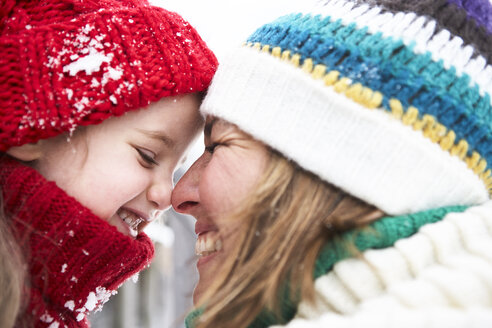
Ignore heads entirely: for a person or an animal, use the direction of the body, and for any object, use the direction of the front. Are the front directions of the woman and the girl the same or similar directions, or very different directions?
very different directions

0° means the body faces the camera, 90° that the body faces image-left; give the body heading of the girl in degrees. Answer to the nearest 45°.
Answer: approximately 270°

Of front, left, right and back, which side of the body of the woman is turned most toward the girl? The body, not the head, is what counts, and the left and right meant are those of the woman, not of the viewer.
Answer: front

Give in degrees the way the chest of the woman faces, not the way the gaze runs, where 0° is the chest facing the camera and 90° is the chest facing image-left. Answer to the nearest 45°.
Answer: approximately 90°

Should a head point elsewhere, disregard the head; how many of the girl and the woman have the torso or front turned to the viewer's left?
1

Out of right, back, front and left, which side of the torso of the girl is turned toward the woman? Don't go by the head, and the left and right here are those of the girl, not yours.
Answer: front
